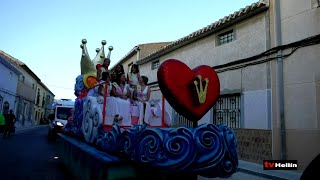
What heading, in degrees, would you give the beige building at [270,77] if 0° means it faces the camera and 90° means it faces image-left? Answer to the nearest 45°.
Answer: approximately 45°

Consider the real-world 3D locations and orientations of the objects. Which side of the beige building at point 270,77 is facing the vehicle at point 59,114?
right

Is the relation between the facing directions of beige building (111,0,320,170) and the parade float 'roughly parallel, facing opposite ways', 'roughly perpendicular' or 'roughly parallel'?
roughly perpendicular

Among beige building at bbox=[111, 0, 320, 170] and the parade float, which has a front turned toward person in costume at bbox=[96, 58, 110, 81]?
the beige building

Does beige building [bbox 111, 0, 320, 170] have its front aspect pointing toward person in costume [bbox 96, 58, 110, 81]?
yes
